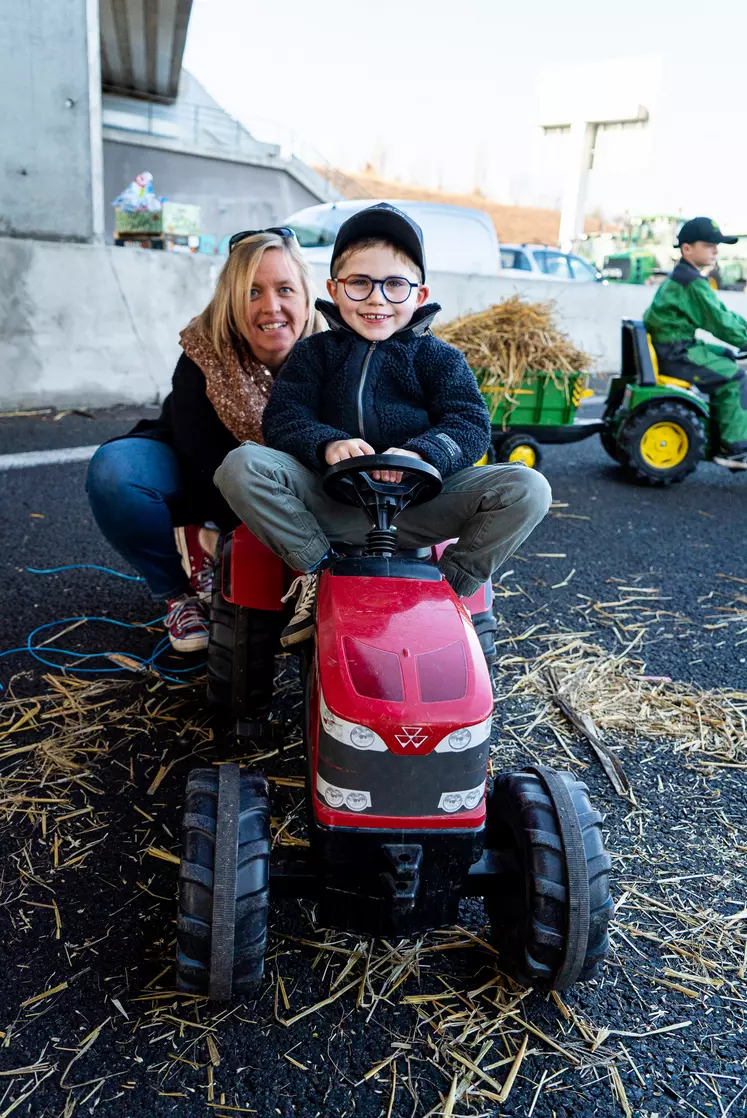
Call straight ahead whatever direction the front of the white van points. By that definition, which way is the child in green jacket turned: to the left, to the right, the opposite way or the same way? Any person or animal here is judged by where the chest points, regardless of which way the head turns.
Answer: the opposite way

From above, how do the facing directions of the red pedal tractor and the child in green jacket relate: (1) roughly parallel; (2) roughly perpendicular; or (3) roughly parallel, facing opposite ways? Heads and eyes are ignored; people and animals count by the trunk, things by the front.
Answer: roughly perpendicular

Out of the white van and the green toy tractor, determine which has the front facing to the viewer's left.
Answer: the white van

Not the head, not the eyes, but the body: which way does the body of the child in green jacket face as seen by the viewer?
to the viewer's right

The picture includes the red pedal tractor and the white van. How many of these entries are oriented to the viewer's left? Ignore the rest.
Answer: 1

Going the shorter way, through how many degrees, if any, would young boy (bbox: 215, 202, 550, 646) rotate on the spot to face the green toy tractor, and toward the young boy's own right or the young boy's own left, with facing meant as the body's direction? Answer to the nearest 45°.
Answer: approximately 135° to the young boy's own left

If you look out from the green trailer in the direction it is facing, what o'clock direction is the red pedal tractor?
The red pedal tractor is roughly at 3 o'clock from the green trailer.

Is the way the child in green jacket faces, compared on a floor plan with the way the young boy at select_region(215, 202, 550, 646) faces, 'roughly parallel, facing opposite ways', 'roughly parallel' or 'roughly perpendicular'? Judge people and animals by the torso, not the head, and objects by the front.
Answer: roughly perpendicular

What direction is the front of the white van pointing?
to the viewer's left

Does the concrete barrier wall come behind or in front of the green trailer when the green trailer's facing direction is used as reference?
behind

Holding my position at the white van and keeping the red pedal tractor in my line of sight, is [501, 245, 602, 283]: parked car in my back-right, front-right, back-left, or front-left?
back-left

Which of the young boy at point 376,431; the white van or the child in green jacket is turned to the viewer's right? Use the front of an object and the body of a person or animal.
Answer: the child in green jacket

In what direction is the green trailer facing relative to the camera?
to the viewer's right

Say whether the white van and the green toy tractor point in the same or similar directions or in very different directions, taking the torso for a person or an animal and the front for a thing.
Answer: very different directions

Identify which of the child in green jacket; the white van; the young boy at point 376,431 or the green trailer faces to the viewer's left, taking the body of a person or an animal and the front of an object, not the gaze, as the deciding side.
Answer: the white van
